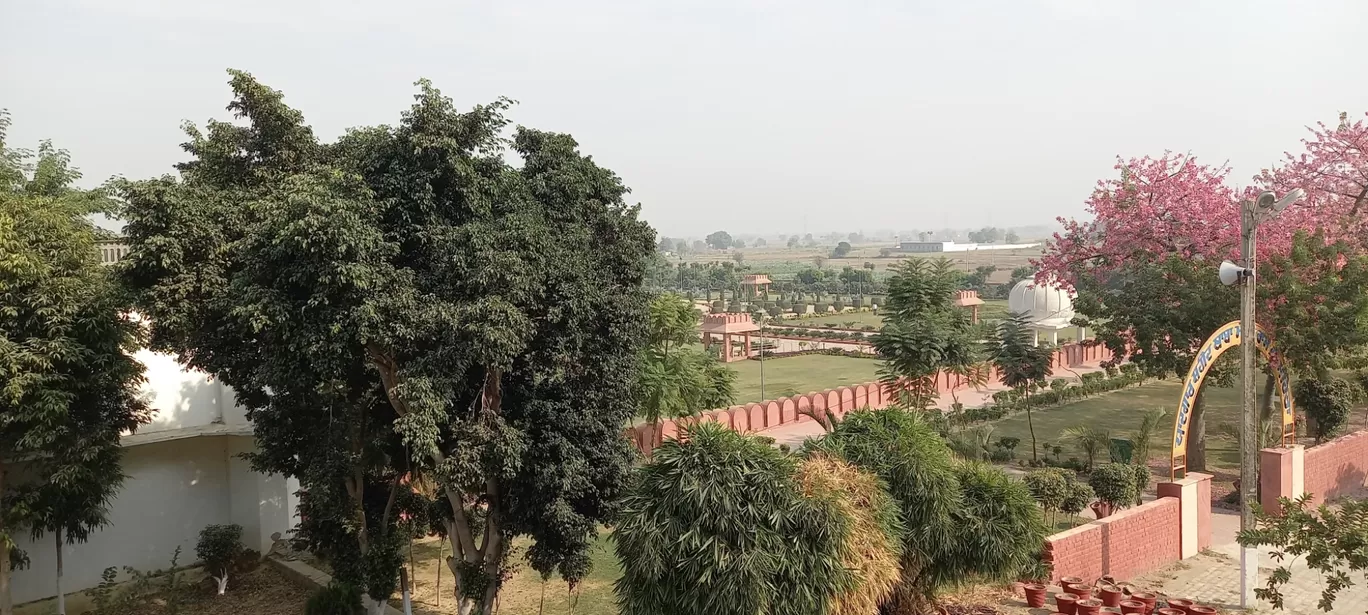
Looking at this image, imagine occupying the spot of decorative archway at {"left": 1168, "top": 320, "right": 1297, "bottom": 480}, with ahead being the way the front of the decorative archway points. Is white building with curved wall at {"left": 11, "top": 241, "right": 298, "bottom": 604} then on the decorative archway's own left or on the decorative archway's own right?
on the decorative archway's own right

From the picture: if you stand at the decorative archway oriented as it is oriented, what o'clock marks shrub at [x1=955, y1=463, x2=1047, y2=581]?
The shrub is roughly at 2 o'clock from the decorative archway.

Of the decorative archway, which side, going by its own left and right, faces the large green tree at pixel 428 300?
right

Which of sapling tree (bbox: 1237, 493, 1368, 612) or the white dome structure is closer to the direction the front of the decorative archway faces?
the sapling tree

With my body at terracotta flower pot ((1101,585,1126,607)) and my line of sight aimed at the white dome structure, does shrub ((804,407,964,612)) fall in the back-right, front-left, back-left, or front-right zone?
back-left

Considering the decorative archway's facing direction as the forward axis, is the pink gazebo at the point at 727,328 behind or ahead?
behind

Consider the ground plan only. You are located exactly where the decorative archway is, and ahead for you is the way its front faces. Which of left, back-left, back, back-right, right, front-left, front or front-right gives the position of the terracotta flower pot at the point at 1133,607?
front-right
